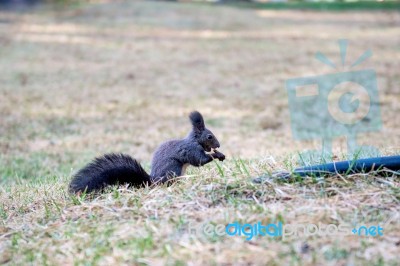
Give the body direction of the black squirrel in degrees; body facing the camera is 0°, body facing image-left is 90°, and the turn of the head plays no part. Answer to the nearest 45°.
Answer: approximately 270°

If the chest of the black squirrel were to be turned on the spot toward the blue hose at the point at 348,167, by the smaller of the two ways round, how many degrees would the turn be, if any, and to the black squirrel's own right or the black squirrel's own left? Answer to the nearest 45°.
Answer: approximately 45° to the black squirrel's own right
